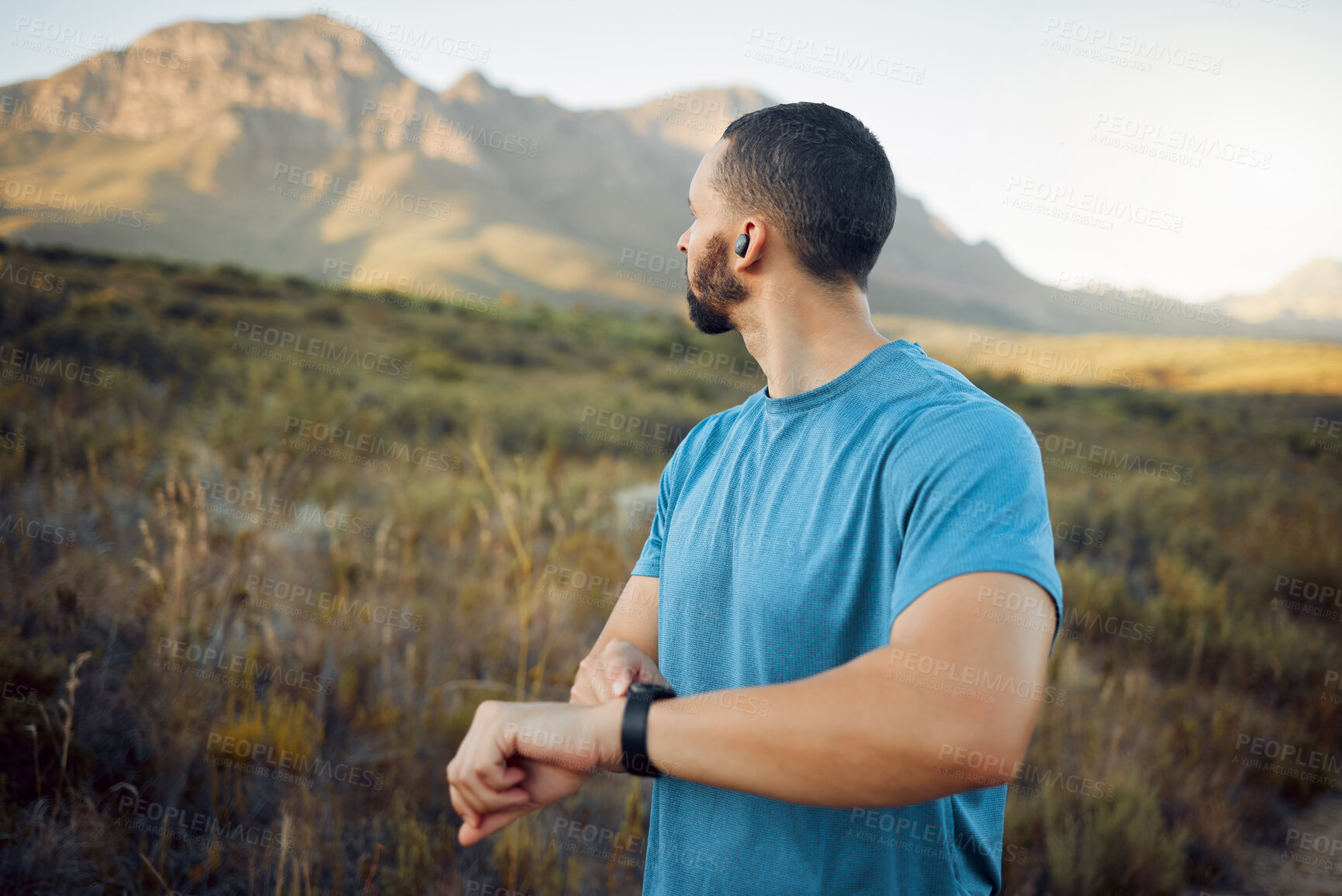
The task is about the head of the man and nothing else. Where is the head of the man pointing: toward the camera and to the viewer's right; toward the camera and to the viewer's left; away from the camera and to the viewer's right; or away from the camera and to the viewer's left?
away from the camera and to the viewer's left

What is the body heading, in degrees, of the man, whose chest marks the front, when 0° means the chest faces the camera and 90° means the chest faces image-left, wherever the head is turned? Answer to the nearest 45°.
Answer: approximately 45°
